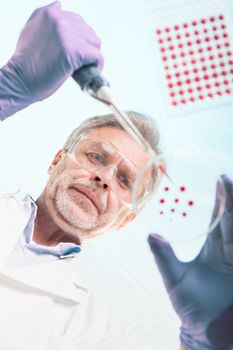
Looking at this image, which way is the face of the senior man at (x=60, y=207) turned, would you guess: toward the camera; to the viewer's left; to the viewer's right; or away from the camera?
toward the camera

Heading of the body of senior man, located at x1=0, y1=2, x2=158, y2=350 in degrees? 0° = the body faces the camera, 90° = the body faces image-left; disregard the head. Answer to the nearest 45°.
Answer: approximately 0°
